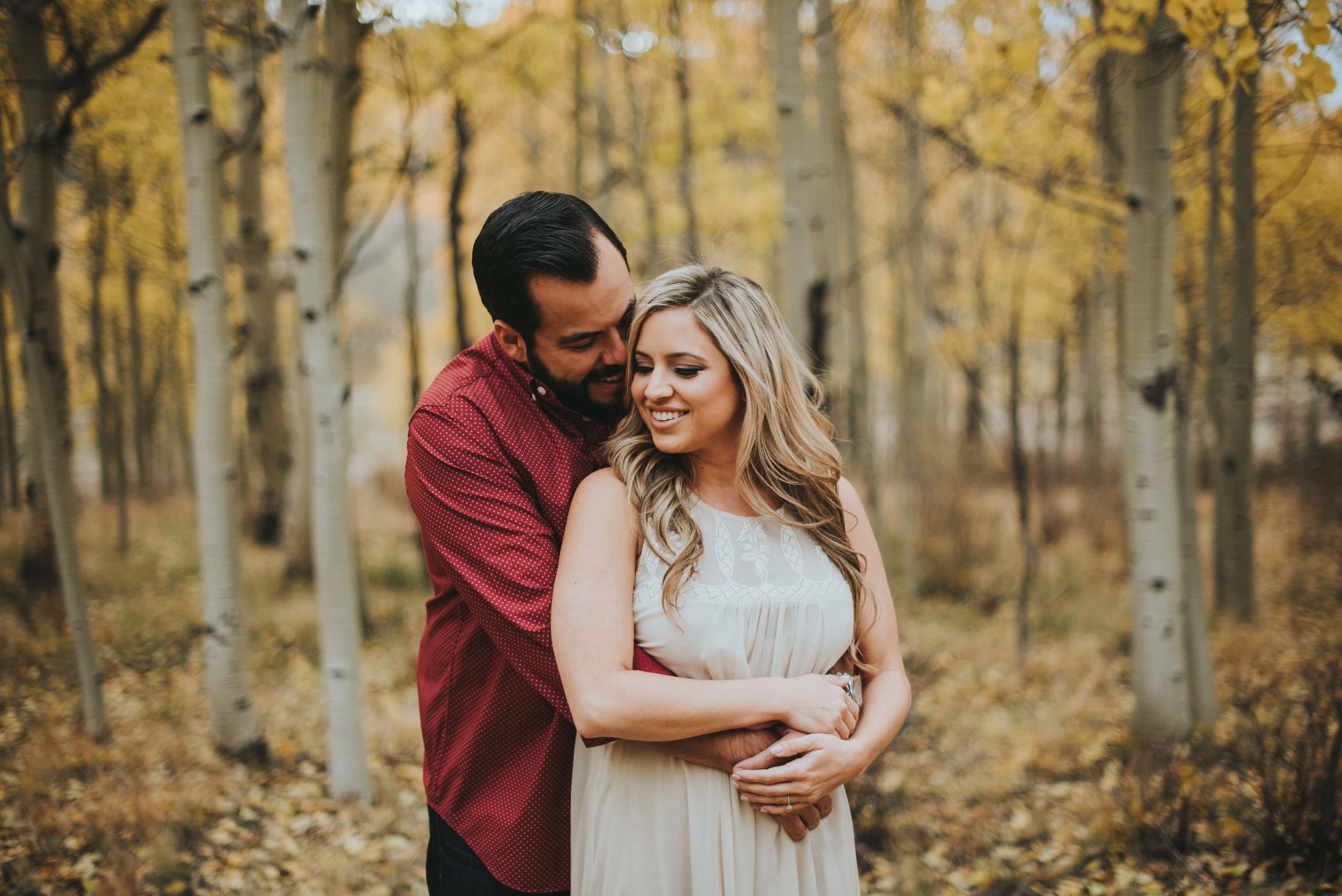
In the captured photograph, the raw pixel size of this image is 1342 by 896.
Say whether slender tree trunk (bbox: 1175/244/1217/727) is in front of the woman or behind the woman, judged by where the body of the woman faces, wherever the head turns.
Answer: behind

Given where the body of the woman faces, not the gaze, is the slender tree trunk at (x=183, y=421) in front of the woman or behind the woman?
behind

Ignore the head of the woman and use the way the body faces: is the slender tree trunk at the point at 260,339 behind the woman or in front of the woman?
behind

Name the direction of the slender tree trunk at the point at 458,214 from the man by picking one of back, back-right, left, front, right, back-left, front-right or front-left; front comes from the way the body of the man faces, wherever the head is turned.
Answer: back-left

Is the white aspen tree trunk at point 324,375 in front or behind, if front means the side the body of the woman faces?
behind

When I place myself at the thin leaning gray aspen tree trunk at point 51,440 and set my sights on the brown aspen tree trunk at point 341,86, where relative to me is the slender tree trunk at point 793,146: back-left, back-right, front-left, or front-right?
front-right

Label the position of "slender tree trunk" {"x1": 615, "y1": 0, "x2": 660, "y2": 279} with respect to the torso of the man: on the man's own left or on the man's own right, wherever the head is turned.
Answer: on the man's own left

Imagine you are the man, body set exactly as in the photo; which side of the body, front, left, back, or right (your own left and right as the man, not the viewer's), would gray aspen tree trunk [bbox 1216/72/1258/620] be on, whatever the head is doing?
left

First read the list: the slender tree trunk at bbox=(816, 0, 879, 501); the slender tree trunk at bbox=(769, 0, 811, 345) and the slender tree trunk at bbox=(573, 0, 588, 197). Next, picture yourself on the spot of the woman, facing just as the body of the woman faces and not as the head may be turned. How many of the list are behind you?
3

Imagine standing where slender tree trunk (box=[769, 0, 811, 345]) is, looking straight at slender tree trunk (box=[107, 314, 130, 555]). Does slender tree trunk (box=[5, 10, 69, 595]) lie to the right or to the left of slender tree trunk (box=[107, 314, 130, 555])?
left

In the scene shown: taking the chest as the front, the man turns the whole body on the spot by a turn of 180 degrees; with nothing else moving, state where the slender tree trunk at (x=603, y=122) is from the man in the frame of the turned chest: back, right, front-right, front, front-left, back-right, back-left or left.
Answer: front-right

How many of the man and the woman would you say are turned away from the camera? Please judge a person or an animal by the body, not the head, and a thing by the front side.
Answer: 0

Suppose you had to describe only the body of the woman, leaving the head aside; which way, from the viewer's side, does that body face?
toward the camera
